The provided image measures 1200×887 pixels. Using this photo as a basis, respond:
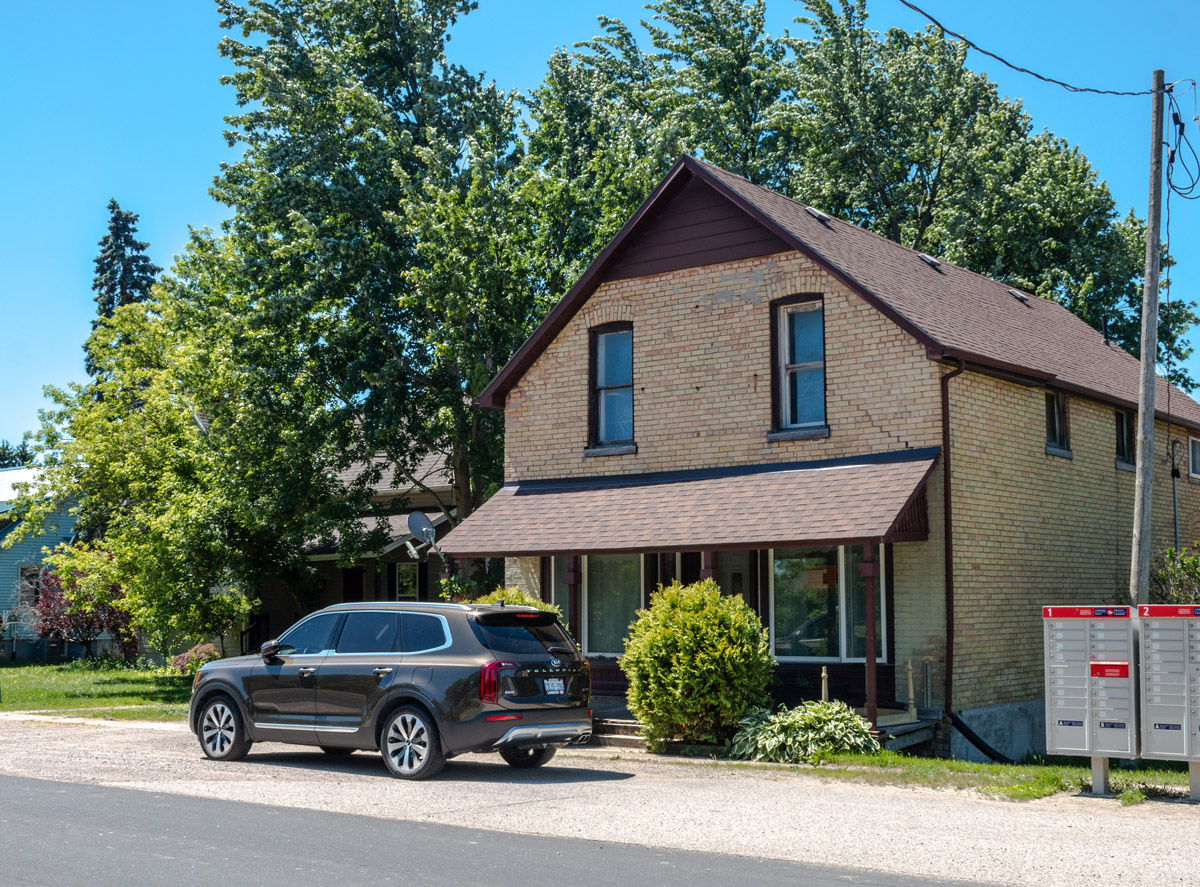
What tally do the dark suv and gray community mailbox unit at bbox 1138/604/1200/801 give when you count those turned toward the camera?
1

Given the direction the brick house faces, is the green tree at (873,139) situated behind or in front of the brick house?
behind

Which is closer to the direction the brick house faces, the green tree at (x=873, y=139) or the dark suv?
the dark suv

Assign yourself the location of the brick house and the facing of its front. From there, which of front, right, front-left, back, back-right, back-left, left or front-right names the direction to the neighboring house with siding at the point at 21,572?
right

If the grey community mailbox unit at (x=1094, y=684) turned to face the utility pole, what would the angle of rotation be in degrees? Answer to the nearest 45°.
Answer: approximately 180°

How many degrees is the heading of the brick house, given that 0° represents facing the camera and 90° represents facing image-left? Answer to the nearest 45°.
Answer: approximately 45°

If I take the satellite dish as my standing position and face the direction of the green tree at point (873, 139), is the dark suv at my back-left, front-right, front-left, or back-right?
back-right

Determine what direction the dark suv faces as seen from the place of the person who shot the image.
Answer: facing away from the viewer and to the left of the viewer

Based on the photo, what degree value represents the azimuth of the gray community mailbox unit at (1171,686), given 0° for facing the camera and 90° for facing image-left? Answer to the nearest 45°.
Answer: approximately 0°

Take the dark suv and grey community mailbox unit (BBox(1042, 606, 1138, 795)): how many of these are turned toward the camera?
1

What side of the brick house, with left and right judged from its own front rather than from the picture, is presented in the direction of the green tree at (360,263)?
right
